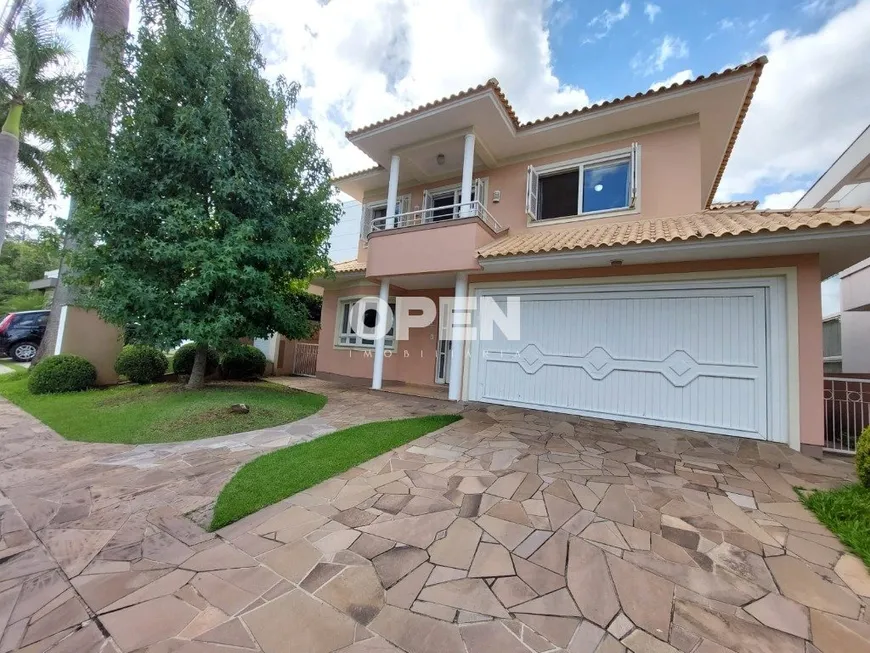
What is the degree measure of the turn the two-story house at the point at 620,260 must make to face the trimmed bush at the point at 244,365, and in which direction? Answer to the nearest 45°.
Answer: approximately 45° to its right

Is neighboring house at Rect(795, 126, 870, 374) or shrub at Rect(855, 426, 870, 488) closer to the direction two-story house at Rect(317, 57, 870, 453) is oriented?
the shrub

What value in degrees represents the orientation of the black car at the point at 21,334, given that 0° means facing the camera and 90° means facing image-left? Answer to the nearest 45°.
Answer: approximately 225°

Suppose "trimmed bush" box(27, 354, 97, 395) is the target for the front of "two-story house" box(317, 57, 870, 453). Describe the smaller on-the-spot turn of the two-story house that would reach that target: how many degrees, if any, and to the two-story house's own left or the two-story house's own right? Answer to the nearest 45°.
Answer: approximately 45° to the two-story house's own right

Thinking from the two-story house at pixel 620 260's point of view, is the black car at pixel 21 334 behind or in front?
in front

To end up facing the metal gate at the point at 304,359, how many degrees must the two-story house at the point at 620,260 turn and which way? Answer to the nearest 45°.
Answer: approximately 45° to its right

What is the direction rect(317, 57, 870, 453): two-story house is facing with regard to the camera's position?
facing the viewer and to the left of the viewer
